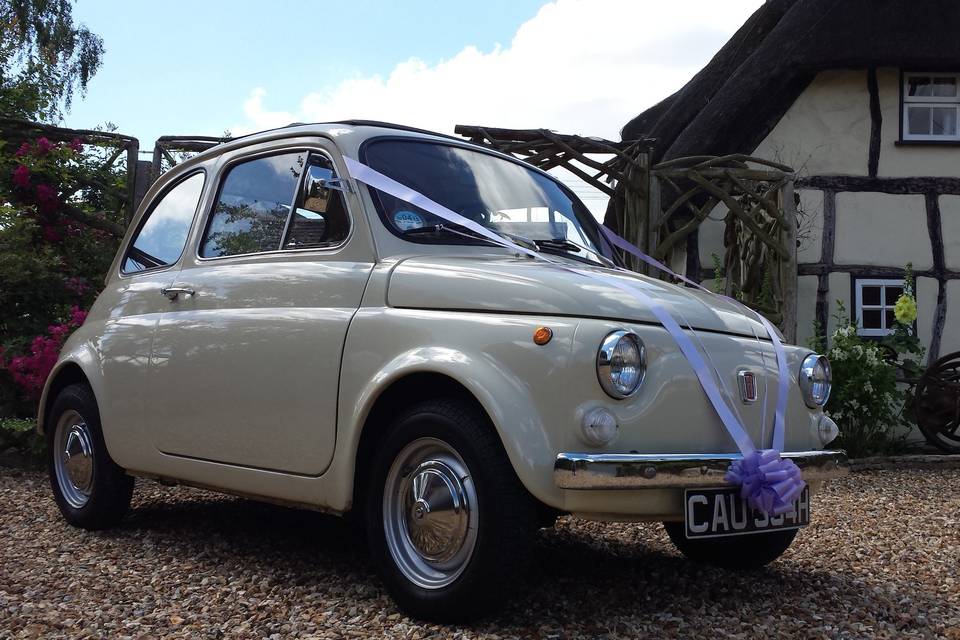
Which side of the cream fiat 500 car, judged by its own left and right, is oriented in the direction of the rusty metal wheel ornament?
left

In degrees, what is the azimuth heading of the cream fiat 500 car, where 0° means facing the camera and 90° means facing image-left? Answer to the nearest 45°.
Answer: approximately 315°

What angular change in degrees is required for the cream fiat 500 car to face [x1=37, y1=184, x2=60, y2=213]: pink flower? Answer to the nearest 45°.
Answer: approximately 180°

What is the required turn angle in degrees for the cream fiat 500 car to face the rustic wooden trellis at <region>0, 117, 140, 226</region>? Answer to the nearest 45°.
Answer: approximately 180°

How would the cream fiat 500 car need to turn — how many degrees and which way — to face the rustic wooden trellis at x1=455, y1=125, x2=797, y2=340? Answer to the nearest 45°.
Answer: approximately 135° to its left

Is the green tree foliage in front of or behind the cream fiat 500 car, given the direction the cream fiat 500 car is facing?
behind

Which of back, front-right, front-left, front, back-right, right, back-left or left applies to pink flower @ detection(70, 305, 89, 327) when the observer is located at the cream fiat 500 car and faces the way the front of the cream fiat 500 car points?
back

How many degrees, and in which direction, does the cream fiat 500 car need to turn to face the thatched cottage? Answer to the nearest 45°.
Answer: approximately 90° to its left

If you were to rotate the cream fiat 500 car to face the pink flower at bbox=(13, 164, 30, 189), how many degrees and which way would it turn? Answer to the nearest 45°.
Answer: approximately 180°
